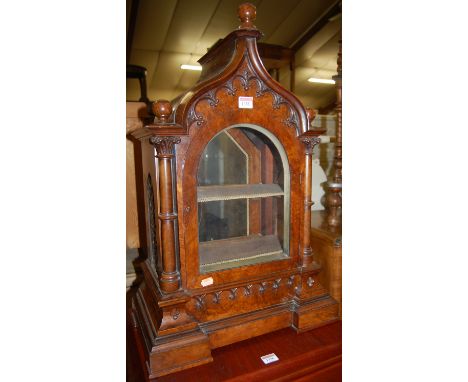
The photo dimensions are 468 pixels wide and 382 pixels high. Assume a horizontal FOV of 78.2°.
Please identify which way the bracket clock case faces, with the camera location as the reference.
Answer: facing the viewer and to the right of the viewer
